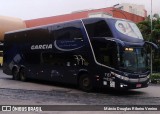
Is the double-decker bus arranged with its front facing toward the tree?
no

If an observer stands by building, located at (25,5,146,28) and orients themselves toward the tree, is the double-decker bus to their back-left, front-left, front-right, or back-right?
front-right

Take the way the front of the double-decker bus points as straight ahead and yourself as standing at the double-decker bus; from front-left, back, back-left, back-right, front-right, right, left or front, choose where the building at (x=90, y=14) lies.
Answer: back-left

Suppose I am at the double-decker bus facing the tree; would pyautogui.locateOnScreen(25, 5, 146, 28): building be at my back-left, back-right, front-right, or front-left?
front-left
